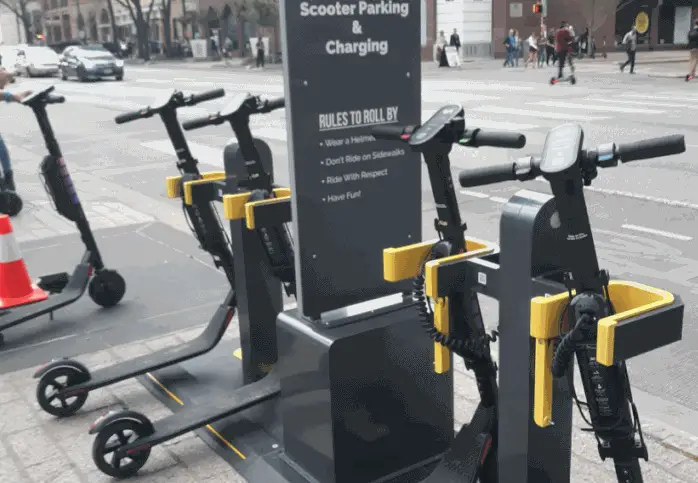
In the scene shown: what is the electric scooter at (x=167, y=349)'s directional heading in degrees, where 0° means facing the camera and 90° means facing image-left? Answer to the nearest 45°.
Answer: approximately 225°

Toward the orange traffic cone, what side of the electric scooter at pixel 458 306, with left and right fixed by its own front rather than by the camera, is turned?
left

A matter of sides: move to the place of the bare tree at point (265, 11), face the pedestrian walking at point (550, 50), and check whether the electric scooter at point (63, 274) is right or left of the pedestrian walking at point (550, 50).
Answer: right

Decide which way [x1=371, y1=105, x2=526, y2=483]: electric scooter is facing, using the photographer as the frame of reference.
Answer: facing away from the viewer and to the right of the viewer

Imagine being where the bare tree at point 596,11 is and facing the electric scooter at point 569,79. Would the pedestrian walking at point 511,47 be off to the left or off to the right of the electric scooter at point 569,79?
right

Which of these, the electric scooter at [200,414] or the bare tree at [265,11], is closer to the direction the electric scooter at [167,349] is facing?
the bare tree

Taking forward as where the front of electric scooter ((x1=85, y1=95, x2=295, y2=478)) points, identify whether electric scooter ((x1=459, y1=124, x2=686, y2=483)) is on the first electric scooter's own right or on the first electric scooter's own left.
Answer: on the first electric scooter's own right

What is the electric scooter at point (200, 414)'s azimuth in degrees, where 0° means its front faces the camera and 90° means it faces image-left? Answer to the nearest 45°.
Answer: approximately 225°
